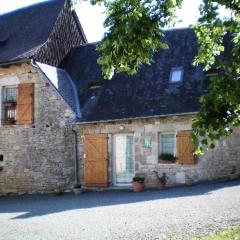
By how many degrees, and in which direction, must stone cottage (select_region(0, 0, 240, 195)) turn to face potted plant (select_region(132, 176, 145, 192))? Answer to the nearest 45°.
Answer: approximately 45° to its left

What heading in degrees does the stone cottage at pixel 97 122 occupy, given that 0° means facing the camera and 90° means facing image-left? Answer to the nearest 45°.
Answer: approximately 0°

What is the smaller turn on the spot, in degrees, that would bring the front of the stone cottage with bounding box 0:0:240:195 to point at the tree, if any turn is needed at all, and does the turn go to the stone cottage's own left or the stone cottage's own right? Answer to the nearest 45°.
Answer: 0° — it already faces it
